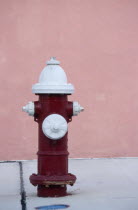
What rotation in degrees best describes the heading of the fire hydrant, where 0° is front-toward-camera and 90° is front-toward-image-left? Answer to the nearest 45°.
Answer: approximately 0°
